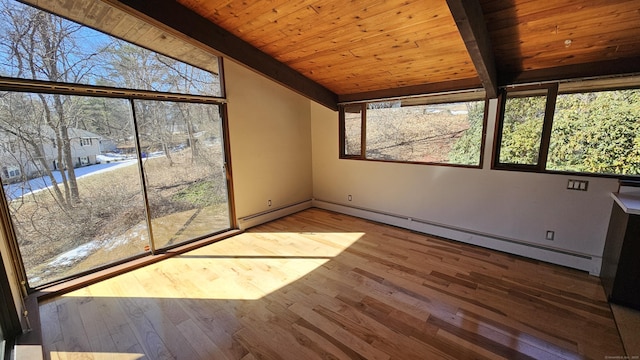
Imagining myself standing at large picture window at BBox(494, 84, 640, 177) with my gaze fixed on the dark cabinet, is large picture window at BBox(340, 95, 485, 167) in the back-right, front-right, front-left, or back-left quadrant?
back-right

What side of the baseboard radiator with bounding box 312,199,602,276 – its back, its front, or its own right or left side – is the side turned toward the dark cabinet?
left

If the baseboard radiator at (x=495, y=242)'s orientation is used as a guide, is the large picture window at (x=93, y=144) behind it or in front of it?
in front

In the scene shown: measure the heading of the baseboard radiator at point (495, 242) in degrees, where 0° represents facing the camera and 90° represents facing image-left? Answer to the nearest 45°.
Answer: approximately 45°
